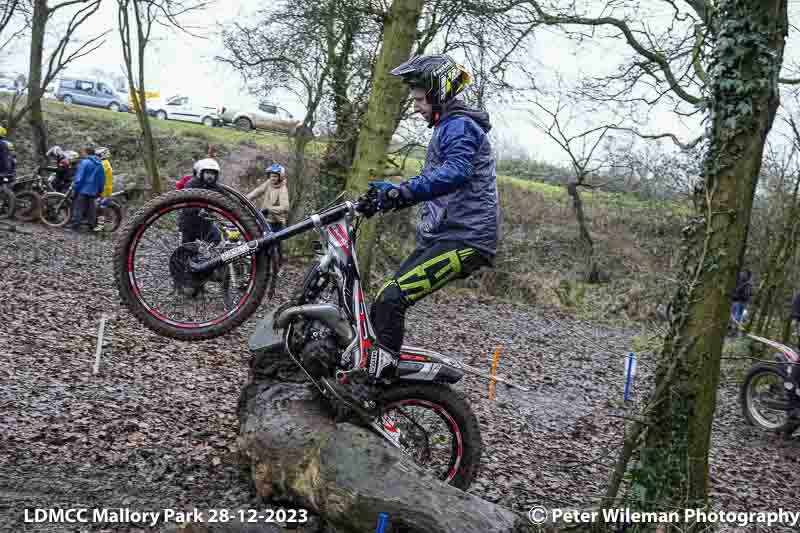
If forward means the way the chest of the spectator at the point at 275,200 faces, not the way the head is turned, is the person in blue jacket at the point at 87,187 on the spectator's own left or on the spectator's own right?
on the spectator's own right

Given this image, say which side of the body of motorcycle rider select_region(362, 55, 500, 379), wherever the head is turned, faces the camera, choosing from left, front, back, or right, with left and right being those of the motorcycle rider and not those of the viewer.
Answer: left

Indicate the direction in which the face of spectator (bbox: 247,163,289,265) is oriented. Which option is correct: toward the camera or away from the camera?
toward the camera

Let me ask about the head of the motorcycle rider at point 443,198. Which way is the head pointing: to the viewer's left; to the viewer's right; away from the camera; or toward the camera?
to the viewer's left

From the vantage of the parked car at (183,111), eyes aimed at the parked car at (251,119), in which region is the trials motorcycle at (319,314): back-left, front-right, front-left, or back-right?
front-right

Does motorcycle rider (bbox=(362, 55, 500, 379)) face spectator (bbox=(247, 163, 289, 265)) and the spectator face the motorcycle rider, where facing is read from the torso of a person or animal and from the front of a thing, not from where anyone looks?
no
